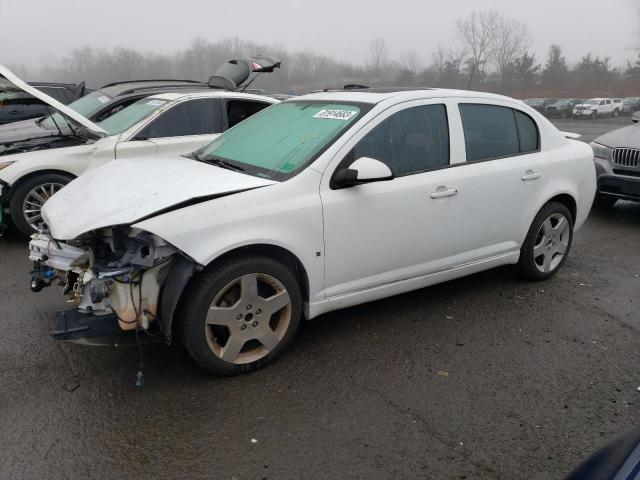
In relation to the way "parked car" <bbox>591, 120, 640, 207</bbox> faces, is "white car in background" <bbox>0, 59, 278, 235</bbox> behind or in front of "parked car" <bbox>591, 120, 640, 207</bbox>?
in front

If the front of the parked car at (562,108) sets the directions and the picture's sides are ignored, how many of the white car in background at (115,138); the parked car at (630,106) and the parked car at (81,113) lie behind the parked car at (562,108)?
1

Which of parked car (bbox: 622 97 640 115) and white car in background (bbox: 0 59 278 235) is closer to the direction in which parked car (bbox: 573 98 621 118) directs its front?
the white car in background

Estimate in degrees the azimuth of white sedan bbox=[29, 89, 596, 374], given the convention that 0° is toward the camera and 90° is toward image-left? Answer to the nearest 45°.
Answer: approximately 45°

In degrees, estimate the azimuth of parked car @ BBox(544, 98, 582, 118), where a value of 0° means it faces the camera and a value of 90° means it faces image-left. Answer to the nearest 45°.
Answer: approximately 45°

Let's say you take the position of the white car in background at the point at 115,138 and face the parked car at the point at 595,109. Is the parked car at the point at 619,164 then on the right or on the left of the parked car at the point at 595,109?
right

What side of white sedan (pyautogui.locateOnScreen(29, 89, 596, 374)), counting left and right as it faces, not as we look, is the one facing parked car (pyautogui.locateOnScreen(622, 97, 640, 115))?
back

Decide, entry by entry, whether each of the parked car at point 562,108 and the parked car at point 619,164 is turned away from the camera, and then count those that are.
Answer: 0

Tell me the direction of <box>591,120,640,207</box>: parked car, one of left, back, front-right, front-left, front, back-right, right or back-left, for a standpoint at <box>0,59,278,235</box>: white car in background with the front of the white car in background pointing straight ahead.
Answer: back-left

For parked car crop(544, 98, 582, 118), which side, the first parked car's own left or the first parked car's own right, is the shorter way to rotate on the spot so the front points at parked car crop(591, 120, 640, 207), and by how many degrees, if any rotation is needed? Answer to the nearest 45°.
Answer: approximately 45° to the first parked car's own left

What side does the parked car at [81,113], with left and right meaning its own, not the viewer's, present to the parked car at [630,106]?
back

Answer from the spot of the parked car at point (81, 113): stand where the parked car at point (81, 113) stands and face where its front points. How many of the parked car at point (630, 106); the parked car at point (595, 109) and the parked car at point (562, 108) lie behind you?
3
